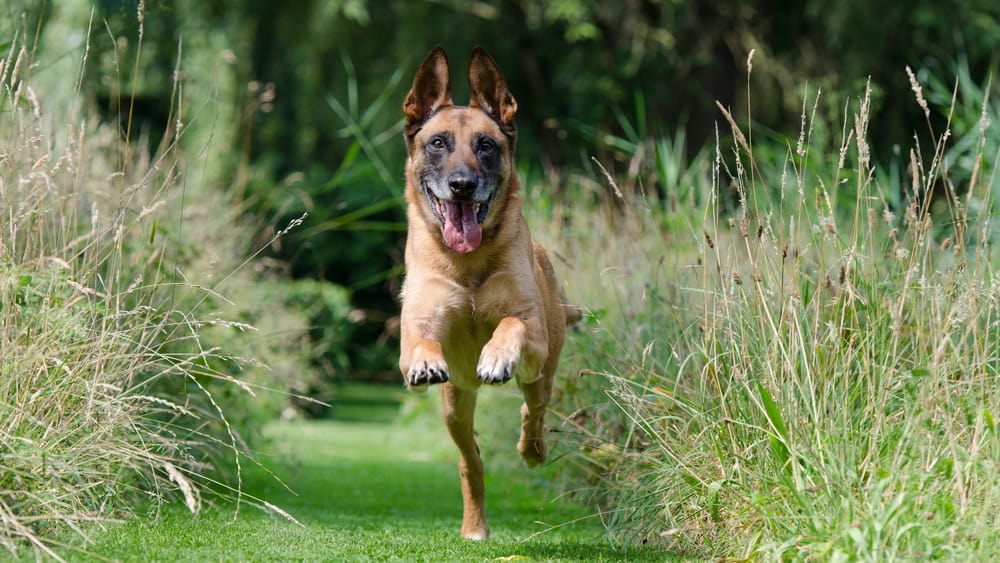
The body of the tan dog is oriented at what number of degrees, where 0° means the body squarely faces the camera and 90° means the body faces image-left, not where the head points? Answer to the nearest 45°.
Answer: approximately 0°
